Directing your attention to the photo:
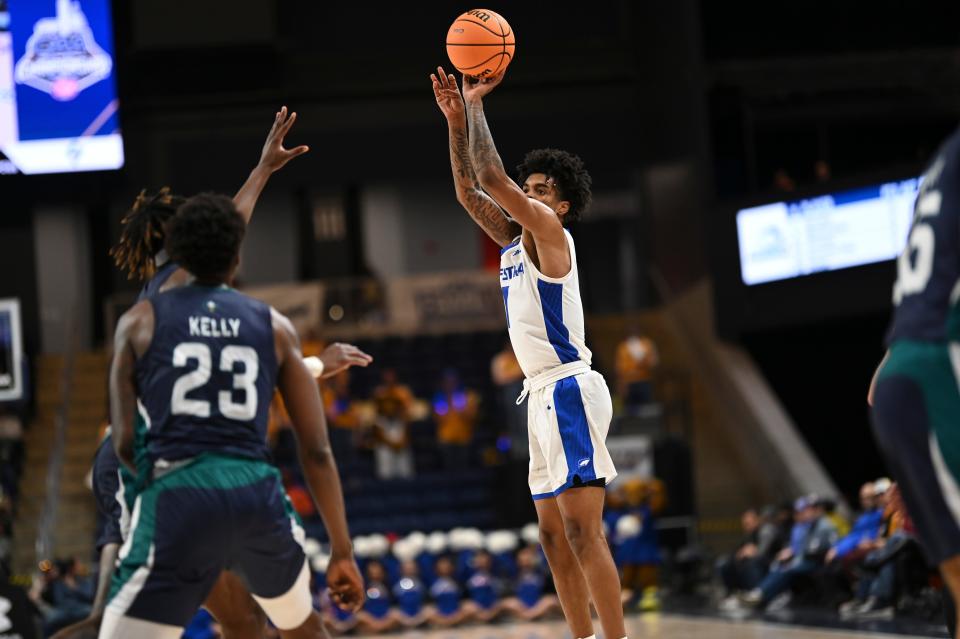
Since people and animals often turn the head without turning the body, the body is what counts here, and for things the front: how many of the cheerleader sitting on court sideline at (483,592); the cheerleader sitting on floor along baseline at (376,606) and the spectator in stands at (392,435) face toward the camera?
3

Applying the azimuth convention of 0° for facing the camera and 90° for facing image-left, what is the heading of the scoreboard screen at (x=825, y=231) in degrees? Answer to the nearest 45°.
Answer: approximately 45°

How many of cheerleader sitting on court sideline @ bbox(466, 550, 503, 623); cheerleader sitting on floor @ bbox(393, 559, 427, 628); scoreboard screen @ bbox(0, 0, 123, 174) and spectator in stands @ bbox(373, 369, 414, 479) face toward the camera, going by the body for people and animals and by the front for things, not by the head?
4

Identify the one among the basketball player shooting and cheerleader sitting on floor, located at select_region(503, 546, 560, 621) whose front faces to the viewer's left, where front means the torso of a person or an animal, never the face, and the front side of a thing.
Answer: the basketball player shooting

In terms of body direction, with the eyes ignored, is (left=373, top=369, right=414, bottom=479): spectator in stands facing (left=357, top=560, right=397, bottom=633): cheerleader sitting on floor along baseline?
yes

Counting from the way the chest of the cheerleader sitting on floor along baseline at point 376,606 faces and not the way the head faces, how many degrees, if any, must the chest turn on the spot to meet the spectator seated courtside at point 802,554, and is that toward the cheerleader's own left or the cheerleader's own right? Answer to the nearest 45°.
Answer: approximately 45° to the cheerleader's own left

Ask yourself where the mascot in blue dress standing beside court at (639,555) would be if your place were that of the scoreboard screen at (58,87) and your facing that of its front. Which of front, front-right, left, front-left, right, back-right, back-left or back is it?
front-left

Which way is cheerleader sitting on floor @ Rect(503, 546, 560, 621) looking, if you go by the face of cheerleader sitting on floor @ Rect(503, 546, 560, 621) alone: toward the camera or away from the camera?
toward the camera

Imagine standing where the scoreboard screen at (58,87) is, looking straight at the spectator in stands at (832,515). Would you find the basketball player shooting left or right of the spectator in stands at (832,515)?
right

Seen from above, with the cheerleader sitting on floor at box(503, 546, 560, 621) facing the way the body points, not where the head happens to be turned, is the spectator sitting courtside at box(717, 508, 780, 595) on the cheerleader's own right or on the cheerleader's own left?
on the cheerleader's own left

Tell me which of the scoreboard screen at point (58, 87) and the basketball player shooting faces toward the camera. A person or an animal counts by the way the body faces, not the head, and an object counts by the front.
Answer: the scoreboard screen

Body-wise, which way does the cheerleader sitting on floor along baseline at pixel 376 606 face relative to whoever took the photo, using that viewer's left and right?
facing the viewer

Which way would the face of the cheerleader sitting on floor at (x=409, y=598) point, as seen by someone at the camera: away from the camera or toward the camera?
toward the camera

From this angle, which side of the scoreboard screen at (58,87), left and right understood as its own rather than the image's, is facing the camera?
front

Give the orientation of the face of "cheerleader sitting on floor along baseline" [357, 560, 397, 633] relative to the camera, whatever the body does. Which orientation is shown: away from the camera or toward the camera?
toward the camera
